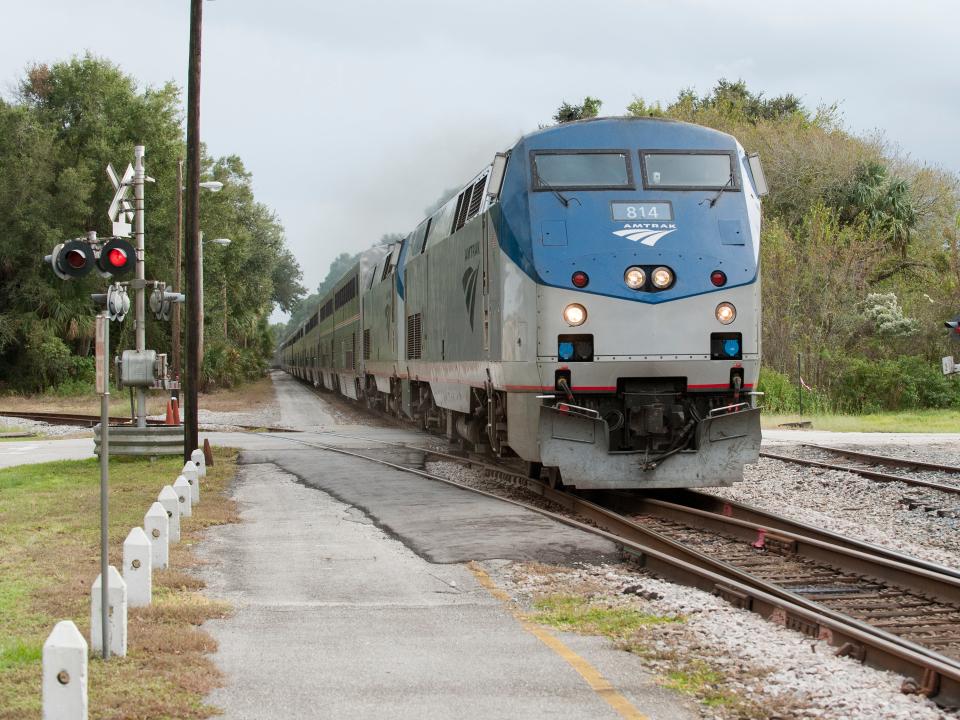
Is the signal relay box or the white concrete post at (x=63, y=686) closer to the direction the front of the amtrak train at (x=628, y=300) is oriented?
the white concrete post

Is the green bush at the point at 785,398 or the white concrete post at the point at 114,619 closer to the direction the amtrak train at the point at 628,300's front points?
the white concrete post

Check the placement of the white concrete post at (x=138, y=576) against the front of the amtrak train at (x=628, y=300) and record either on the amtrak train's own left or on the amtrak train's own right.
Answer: on the amtrak train's own right

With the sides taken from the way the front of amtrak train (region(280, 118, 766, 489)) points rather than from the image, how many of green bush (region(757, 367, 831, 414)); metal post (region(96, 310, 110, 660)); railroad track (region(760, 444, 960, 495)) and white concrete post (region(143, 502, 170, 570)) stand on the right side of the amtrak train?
2

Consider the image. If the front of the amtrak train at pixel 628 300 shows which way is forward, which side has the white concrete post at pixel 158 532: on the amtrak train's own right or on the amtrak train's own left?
on the amtrak train's own right

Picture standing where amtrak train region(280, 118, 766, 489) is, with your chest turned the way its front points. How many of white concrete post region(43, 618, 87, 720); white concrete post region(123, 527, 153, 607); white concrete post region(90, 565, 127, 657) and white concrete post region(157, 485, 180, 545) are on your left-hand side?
0

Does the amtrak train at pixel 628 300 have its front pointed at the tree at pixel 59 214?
no

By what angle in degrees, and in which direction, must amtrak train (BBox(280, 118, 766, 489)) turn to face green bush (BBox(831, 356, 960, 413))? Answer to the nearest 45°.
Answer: approximately 90° to its left

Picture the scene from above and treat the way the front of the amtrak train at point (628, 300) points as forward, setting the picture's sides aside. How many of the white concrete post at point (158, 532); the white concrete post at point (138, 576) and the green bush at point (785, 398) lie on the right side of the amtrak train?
2

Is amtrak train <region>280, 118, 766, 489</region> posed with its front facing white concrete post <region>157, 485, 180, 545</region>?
no

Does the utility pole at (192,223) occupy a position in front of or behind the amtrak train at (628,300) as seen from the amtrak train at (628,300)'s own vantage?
behind

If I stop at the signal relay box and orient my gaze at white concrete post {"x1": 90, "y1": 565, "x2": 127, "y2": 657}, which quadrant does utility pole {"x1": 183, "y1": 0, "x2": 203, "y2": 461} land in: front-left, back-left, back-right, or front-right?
front-left

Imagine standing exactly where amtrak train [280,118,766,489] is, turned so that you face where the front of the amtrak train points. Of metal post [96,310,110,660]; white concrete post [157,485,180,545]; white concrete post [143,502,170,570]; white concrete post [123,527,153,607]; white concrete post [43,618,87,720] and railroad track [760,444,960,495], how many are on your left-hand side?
1

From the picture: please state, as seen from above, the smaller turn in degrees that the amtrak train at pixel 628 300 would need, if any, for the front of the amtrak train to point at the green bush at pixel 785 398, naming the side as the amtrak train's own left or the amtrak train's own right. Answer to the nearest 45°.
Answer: approximately 135° to the amtrak train's own left

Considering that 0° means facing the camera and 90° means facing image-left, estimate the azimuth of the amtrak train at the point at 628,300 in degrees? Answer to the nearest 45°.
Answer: approximately 315°

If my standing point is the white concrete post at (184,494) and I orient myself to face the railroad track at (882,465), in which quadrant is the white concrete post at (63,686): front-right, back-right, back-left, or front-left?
back-right
